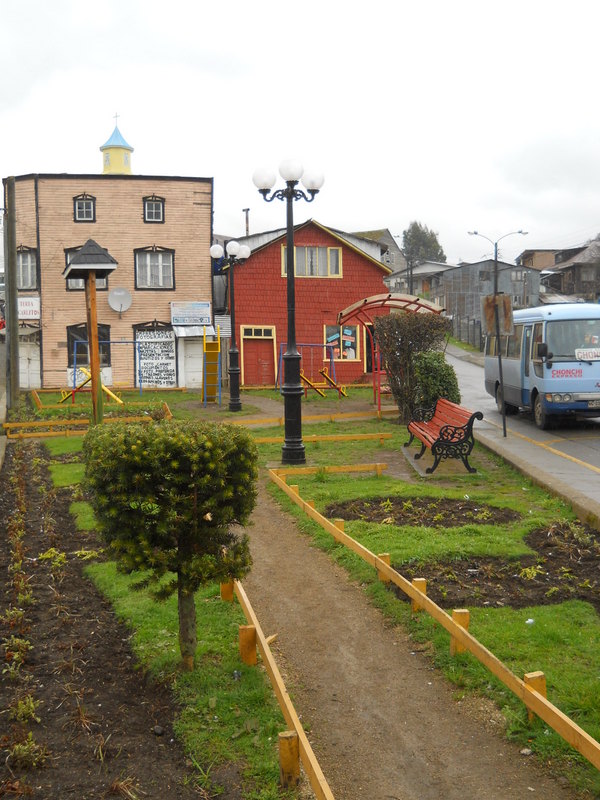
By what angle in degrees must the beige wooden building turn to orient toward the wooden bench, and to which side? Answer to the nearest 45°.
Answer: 0° — it already faces it

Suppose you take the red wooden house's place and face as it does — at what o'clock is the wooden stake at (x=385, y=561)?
The wooden stake is roughly at 12 o'clock from the red wooden house.

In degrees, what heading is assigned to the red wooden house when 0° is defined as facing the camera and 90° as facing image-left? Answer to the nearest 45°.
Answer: approximately 0°

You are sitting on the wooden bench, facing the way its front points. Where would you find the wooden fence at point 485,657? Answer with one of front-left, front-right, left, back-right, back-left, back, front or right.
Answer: front-left

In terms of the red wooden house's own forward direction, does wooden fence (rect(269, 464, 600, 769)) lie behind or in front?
in front

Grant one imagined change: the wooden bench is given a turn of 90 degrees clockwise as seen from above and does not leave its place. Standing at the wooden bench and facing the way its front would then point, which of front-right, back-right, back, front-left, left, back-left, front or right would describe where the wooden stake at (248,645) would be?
back-left

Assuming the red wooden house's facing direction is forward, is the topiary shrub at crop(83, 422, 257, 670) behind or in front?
in front

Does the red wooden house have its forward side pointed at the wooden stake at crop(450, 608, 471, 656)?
yes

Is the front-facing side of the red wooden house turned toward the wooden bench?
yes

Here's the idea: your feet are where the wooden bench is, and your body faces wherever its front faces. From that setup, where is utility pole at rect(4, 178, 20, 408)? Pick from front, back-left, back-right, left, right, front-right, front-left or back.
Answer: right

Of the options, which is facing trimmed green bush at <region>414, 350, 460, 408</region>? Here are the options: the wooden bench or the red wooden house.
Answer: the red wooden house

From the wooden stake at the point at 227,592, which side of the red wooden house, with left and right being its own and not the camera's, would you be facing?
front

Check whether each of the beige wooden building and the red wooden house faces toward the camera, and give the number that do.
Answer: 2

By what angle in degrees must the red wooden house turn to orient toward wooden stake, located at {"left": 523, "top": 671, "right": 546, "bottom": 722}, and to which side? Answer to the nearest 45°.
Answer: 0° — it already faces it

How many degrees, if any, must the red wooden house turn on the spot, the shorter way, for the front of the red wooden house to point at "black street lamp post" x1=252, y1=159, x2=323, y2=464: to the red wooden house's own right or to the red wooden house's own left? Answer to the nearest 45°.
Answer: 0° — it already faces it
